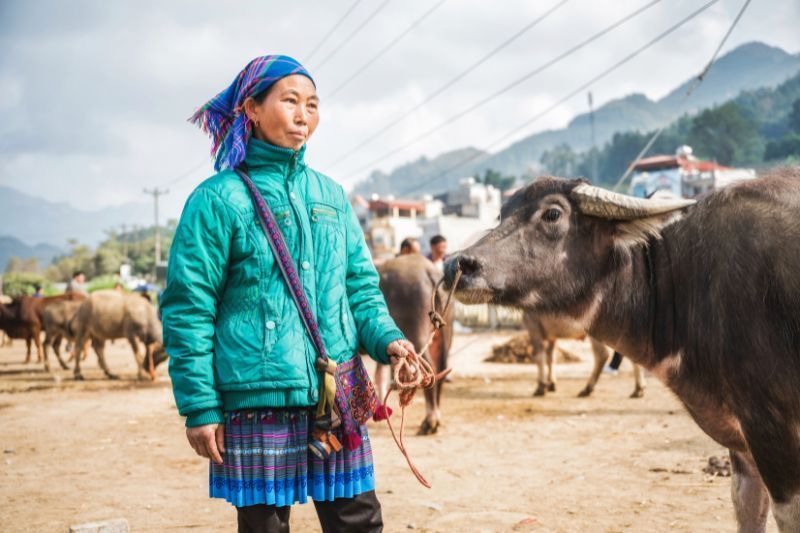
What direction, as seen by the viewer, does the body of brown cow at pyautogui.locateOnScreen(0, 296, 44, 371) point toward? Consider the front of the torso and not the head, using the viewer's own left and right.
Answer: facing to the left of the viewer

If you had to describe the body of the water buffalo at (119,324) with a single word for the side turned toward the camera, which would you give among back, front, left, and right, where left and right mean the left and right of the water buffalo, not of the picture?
right

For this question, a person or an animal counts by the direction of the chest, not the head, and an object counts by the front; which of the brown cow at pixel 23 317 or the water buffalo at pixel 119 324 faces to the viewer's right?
the water buffalo at pixel 119 324

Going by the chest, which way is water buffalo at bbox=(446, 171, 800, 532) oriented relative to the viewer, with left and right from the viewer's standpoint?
facing to the left of the viewer

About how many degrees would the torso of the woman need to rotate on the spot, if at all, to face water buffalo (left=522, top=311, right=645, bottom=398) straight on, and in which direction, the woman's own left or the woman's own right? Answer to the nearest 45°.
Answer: approximately 90° to the woman's own left
